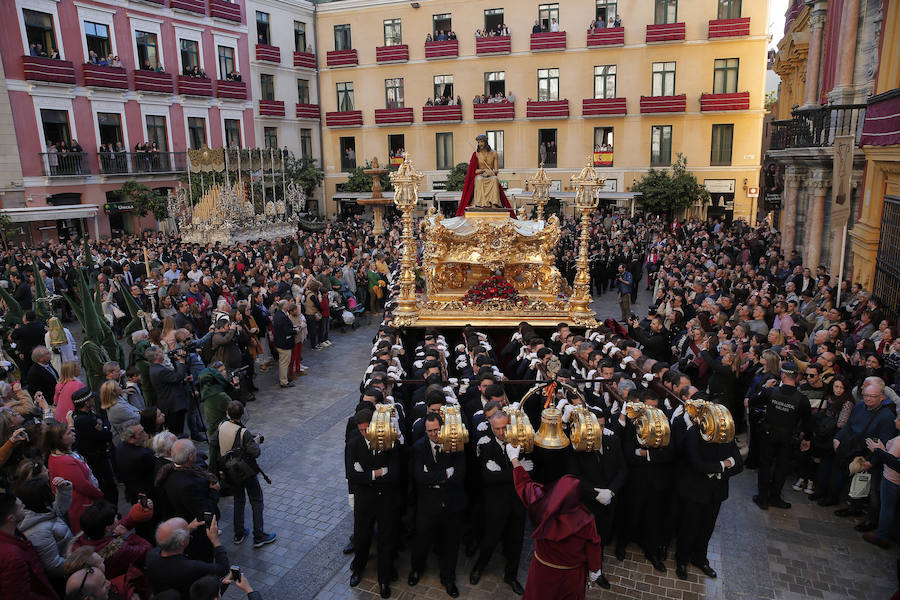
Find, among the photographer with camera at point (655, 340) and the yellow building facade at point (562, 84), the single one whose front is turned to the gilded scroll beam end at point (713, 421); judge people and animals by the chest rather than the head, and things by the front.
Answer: the yellow building facade

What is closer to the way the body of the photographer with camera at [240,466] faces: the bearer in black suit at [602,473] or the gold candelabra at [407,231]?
the gold candelabra

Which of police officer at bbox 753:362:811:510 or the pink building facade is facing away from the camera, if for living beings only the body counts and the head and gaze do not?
the police officer

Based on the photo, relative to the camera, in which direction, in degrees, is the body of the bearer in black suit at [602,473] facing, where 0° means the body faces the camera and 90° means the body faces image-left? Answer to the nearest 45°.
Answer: approximately 0°

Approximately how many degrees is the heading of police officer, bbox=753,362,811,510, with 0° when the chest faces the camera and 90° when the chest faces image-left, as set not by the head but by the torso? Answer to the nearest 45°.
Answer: approximately 180°

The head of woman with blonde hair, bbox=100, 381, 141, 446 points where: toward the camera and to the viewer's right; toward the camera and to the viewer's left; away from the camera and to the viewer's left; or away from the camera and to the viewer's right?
away from the camera and to the viewer's right

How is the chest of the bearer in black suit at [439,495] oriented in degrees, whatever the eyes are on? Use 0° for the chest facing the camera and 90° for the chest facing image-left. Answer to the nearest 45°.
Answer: approximately 0°

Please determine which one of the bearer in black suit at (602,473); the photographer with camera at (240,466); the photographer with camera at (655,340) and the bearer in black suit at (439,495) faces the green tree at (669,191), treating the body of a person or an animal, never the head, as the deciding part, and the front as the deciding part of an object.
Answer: the photographer with camera at (240,466)

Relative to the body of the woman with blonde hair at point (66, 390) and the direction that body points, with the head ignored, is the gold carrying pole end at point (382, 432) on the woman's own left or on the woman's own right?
on the woman's own right

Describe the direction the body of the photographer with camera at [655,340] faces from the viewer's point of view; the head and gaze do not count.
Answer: to the viewer's left
